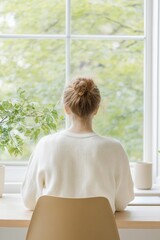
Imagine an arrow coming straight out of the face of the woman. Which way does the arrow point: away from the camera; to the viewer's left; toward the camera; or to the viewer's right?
away from the camera

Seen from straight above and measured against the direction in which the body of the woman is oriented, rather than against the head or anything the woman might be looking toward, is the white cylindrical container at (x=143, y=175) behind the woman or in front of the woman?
in front

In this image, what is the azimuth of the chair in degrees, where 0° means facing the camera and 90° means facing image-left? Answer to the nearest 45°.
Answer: approximately 180°

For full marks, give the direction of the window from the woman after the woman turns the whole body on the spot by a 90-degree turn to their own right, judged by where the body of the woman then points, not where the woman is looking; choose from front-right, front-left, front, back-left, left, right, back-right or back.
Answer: left

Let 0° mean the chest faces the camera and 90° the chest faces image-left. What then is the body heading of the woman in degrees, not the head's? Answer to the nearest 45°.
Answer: approximately 180°

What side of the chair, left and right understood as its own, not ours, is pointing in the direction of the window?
front
